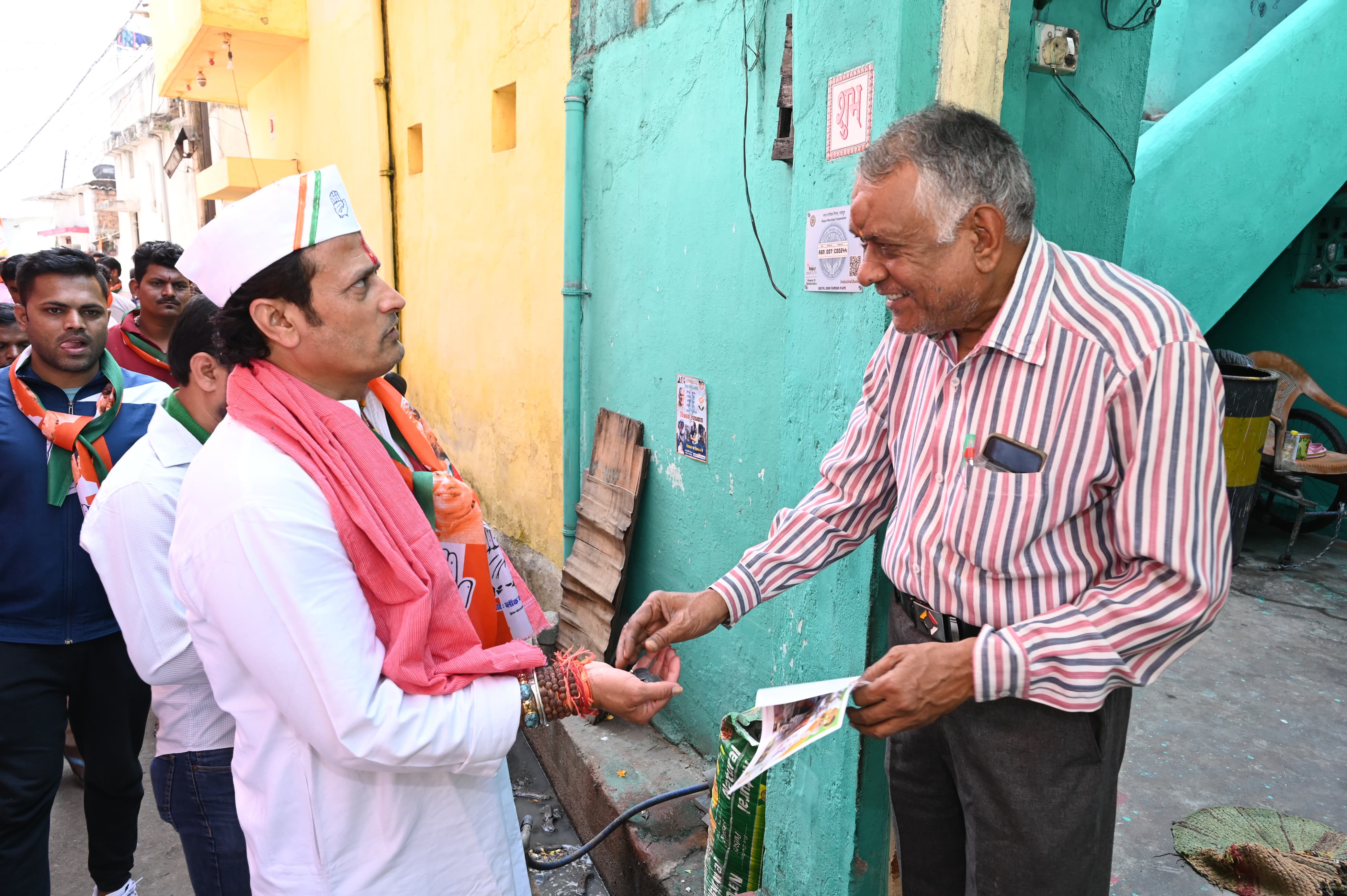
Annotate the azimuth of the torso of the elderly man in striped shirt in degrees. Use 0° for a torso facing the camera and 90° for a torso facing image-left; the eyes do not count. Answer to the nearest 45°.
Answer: approximately 45°

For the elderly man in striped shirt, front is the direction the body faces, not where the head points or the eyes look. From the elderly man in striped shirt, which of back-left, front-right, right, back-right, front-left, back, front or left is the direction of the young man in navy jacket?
front-right

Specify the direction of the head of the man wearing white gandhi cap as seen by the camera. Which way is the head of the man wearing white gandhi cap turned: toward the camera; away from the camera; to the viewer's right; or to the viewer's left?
to the viewer's right

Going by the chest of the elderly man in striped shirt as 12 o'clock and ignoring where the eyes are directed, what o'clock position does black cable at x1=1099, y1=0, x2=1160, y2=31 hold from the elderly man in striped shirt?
The black cable is roughly at 5 o'clock from the elderly man in striped shirt.

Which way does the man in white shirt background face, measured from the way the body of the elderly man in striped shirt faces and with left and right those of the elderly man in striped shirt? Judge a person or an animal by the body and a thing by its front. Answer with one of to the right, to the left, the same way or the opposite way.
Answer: the opposite way

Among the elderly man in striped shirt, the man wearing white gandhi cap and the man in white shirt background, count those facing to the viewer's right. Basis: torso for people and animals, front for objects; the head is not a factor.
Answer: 2

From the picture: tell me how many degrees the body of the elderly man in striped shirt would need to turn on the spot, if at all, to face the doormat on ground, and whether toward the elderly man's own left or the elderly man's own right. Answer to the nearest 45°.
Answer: approximately 180°

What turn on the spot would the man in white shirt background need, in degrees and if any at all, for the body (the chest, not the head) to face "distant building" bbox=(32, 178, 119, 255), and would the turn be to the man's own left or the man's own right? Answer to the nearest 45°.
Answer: approximately 90° to the man's own left

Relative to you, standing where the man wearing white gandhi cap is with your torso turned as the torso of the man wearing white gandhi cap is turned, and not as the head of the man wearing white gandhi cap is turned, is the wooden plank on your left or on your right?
on your left

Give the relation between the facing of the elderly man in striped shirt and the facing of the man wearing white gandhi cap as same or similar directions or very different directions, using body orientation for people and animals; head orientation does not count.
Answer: very different directions

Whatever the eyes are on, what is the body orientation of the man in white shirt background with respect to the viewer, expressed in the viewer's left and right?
facing to the right of the viewer

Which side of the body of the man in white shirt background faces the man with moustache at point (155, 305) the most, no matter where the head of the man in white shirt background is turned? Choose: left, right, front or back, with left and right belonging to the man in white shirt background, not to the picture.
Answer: left

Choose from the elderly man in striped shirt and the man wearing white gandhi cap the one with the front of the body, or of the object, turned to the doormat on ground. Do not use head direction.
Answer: the man wearing white gandhi cap

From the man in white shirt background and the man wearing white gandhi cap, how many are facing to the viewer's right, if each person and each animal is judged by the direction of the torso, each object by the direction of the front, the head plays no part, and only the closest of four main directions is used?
2

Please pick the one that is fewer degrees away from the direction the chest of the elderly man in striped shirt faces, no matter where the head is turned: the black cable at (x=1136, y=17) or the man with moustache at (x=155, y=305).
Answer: the man with moustache
